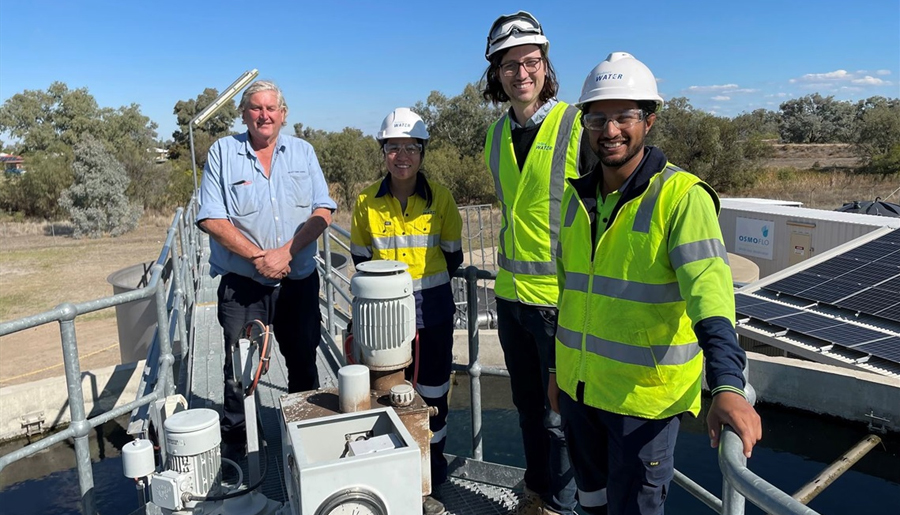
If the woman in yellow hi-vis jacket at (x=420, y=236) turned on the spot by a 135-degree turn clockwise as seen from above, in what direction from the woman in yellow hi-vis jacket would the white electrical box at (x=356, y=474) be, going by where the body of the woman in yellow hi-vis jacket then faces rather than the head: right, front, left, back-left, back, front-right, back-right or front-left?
back-left

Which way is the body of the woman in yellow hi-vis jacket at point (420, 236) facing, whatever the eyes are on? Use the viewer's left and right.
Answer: facing the viewer

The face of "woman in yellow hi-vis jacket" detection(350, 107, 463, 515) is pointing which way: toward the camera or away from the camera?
toward the camera

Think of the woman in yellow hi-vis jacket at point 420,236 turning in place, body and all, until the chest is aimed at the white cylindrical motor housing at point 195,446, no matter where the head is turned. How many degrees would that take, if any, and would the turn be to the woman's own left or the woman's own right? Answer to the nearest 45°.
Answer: approximately 45° to the woman's own right

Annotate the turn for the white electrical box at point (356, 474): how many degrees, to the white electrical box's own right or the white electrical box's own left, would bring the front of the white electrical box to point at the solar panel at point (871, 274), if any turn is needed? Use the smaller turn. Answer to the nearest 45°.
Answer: approximately 135° to the white electrical box's own left

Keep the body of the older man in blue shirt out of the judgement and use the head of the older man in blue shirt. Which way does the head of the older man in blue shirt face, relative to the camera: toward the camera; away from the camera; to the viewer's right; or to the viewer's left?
toward the camera

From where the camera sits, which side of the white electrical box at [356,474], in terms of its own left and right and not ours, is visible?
front

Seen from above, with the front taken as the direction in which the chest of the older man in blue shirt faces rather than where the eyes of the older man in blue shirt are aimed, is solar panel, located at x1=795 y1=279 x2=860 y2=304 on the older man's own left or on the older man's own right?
on the older man's own left

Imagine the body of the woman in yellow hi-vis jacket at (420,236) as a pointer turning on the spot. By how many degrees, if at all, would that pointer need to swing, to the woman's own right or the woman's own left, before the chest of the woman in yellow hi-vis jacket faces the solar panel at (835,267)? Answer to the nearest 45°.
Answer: approximately 135° to the woman's own left

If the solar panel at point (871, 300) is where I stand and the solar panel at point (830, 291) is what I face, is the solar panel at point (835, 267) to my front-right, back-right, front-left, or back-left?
front-right

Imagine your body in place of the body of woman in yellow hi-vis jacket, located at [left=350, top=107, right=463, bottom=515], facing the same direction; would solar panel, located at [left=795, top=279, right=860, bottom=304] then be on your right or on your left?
on your left

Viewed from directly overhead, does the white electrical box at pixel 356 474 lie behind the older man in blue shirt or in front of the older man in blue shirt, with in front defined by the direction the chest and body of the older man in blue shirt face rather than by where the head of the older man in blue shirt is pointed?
in front

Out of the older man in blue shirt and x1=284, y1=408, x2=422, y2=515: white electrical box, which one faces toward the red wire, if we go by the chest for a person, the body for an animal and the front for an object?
the older man in blue shirt

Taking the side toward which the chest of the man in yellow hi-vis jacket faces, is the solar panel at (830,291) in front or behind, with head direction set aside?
behind

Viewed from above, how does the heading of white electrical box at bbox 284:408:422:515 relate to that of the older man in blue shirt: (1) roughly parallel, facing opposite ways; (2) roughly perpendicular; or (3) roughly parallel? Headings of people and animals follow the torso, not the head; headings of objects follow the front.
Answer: roughly parallel

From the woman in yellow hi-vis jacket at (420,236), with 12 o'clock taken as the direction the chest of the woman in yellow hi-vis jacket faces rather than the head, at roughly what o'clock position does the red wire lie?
The red wire is roughly at 2 o'clock from the woman in yellow hi-vis jacket.
